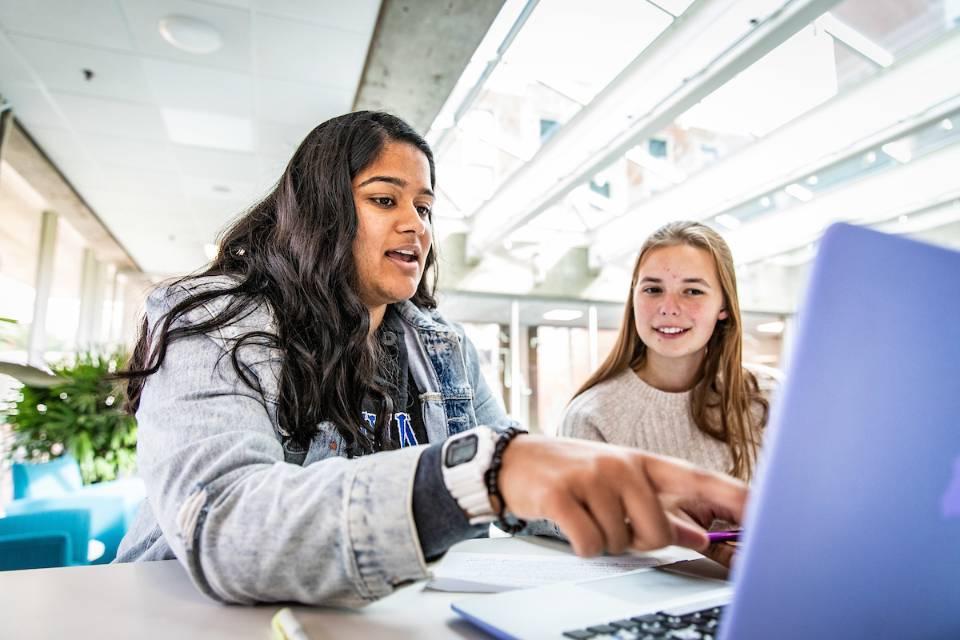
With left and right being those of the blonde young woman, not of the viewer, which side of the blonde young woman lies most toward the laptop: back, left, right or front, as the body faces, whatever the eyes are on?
front

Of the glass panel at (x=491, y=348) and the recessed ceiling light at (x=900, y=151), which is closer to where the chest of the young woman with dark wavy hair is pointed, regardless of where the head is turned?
the recessed ceiling light

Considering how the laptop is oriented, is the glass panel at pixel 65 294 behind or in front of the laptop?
in front

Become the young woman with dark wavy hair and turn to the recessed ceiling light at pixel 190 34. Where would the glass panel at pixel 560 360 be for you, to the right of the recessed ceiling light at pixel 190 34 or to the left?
right

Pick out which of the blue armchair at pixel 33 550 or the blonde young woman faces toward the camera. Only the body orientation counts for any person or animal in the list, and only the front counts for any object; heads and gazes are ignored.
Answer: the blonde young woman

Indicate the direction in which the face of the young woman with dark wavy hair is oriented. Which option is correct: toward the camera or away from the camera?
toward the camera

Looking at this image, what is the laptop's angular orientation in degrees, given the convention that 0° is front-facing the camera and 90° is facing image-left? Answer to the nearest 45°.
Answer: approximately 135°

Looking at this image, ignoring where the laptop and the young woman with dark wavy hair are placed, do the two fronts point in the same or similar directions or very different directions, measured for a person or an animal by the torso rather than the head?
very different directions

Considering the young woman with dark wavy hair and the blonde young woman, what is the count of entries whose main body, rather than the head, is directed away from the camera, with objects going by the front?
0

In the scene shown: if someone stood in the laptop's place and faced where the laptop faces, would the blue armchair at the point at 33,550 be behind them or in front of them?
in front

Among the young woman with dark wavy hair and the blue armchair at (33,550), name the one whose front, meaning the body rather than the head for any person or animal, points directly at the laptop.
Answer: the young woman with dark wavy hair

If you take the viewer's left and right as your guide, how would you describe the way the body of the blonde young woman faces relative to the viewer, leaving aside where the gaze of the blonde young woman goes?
facing the viewer

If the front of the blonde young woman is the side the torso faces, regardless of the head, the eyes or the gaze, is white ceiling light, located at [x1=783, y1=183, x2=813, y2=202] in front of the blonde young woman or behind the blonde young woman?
behind

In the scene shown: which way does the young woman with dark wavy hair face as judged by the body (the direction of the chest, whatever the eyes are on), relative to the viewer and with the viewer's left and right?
facing the viewer and to the right of the viewer

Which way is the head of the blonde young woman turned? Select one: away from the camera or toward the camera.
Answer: toward the camera
